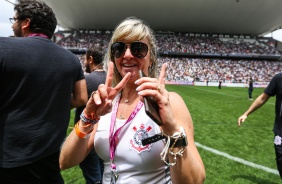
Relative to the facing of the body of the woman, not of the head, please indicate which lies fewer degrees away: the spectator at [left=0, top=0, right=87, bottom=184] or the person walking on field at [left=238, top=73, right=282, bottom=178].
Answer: the spectator

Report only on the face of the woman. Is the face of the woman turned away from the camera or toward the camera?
toward the camera

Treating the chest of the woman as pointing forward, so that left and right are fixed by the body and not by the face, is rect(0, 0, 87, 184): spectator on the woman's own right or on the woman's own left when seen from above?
on the woman's own right

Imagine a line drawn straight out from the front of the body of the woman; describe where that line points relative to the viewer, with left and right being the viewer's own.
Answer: facing the viewer and to the left of the viewer
